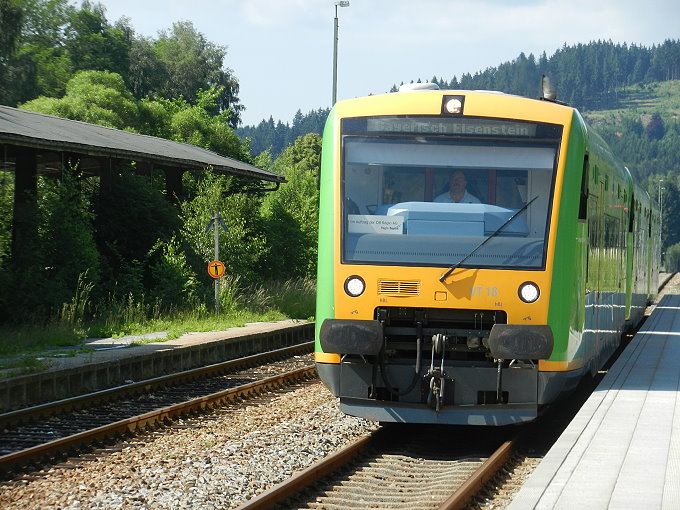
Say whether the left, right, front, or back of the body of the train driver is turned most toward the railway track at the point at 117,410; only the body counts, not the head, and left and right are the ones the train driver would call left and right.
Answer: right

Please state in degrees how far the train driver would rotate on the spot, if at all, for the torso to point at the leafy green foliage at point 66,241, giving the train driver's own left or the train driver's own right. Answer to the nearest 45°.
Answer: approximately 135° to the train driver's own right

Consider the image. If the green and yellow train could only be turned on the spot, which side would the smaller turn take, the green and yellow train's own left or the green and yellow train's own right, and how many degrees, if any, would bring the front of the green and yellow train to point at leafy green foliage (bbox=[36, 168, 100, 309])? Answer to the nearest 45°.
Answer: approximately 135° to the green and yellow train's own right

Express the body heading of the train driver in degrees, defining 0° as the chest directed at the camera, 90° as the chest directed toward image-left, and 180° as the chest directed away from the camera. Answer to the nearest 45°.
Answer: approximately 0°

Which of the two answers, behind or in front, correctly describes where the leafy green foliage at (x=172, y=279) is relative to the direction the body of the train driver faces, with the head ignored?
behind

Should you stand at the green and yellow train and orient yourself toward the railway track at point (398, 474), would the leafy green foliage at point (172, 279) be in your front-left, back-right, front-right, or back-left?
back-right
